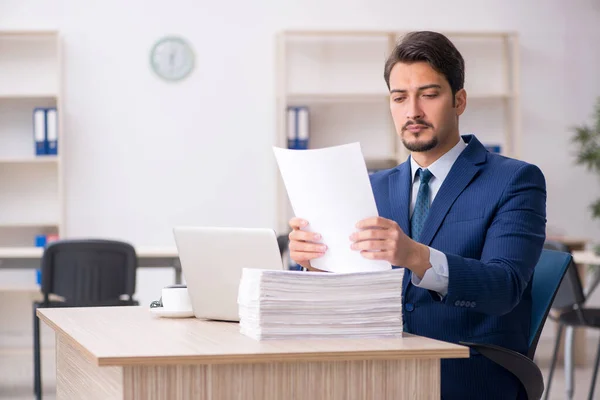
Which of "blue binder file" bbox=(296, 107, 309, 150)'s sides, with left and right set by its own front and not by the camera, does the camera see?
front

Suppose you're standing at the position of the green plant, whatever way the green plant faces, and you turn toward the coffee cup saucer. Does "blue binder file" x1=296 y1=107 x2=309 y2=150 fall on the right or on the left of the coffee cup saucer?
right

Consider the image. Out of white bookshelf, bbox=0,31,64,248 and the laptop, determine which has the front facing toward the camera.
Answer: the white bookshelf

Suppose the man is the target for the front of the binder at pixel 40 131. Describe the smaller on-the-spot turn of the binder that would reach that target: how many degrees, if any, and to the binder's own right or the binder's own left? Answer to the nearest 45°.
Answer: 0° — it already faces them

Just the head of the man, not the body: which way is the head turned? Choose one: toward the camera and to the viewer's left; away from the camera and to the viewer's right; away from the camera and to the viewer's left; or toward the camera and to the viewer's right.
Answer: toward the camera and to the viewer's left

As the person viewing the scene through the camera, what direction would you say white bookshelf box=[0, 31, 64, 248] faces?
facing the viewer

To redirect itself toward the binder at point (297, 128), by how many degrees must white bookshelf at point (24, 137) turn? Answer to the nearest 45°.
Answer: approximately 90° to its left

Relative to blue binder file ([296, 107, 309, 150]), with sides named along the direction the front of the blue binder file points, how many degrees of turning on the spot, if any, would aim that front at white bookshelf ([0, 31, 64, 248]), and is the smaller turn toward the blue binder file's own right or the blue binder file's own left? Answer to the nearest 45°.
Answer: approximately 90° to the blue binder file's own right

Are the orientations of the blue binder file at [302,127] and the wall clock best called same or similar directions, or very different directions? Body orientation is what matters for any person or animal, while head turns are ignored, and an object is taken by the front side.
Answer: same or similar directions

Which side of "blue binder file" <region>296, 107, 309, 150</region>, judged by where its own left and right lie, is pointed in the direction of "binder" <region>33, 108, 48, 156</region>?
right

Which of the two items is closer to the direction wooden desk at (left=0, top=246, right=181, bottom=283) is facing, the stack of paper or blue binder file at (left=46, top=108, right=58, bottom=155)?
the stack of paper

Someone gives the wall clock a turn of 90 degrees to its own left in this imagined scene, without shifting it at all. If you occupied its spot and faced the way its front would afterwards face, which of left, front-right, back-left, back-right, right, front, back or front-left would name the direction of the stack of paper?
right

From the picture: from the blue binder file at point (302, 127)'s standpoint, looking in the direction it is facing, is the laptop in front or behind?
in front

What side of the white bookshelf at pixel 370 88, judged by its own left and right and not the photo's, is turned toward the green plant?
left
